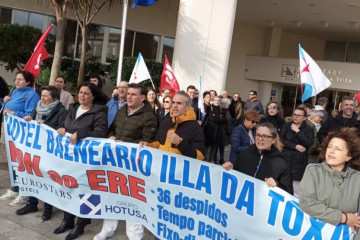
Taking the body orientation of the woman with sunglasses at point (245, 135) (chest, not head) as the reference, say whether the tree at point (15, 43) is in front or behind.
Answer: behind

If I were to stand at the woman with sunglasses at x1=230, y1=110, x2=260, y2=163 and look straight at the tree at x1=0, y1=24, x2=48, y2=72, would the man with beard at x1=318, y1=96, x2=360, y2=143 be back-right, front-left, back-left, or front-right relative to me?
back-right

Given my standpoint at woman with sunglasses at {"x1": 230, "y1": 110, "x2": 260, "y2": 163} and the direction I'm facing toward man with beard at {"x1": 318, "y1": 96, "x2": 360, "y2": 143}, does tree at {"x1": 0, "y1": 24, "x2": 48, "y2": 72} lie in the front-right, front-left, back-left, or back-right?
back-left

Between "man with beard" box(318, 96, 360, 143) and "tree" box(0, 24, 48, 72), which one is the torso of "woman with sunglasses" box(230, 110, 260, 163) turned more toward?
the man with beard

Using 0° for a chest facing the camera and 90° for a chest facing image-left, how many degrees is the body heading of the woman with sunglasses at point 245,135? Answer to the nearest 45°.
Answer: approximately 315°

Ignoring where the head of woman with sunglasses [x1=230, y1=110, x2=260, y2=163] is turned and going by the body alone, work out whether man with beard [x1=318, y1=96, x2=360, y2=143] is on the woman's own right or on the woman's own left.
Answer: on the woman's own left
